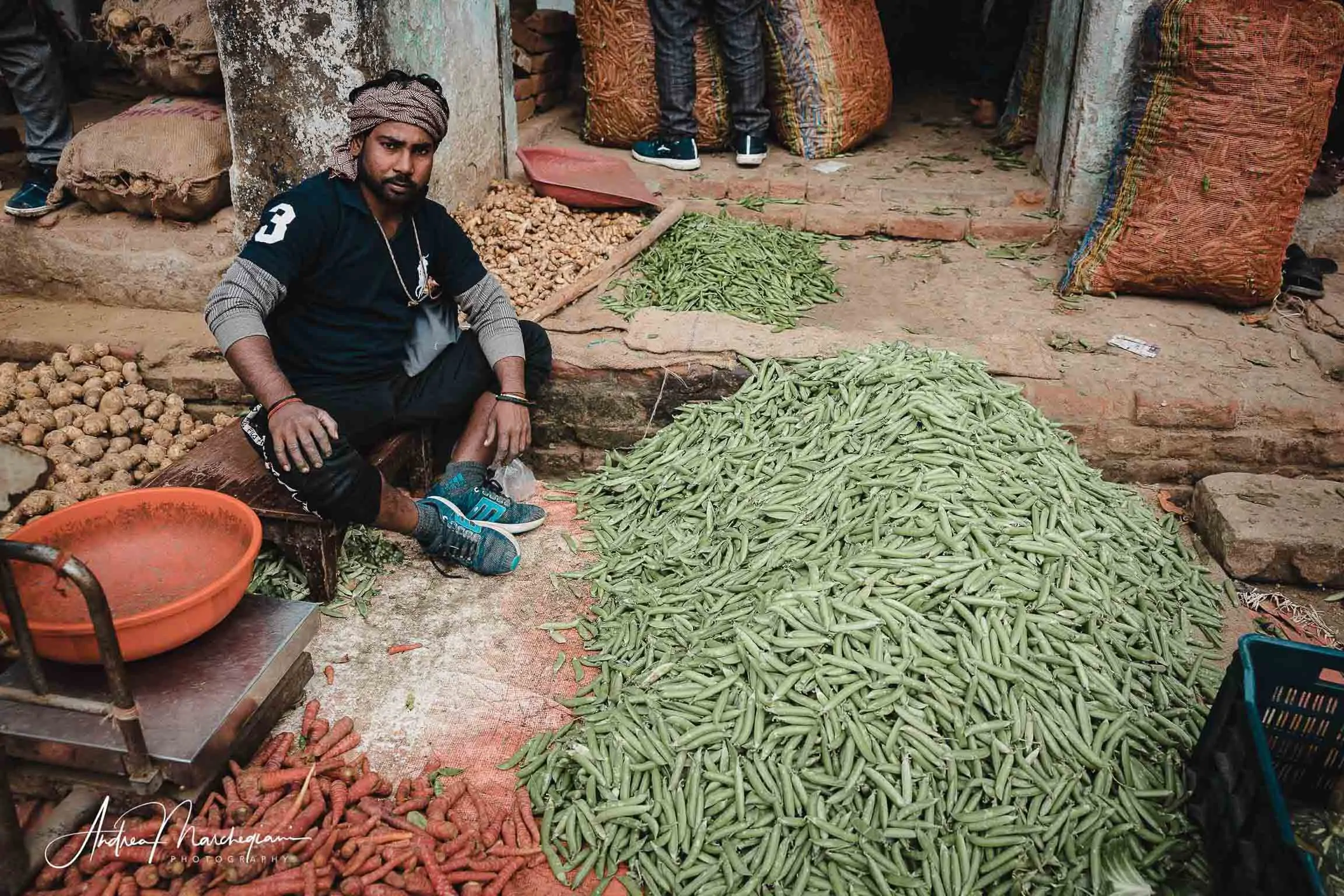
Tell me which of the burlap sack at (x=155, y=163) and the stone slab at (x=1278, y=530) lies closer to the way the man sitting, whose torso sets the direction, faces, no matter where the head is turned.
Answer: the stone slab

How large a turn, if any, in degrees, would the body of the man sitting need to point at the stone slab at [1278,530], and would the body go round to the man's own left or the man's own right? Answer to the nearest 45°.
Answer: approximately 45° to the man's own left

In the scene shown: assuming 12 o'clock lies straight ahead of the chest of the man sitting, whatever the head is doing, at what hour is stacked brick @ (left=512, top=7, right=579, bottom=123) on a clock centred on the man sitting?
The stacked brick is roughly at 8 o'clock from the man sitting.

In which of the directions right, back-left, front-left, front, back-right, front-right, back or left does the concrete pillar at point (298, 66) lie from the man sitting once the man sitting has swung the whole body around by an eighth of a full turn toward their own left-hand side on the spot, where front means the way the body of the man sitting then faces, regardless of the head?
left

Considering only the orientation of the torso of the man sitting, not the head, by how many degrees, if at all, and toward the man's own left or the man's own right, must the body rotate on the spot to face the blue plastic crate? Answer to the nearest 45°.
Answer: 0° — they already face it

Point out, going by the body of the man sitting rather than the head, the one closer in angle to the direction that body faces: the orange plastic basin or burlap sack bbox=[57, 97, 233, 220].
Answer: the orange plastic basin

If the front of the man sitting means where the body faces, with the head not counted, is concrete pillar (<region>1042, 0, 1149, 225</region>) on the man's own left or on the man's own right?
on the man's own left

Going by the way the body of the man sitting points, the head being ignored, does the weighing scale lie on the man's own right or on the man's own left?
on the man's own right

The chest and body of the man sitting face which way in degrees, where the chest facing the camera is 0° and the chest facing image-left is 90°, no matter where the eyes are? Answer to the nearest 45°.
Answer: approximately 315°
